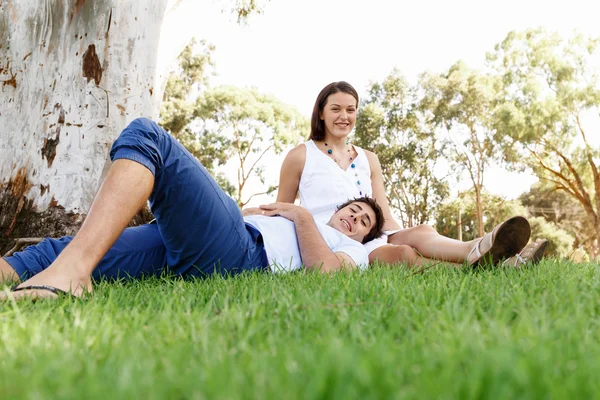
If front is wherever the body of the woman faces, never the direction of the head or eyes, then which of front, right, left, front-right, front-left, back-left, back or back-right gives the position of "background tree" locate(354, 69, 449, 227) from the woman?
back-left

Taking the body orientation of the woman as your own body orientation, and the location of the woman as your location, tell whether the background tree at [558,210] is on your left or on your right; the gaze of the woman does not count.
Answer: on your left

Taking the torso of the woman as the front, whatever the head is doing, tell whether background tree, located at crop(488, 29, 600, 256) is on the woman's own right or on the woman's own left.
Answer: on the woman's own left

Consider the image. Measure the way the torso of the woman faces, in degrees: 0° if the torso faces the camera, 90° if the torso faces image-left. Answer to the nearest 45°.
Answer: approximately 315°
